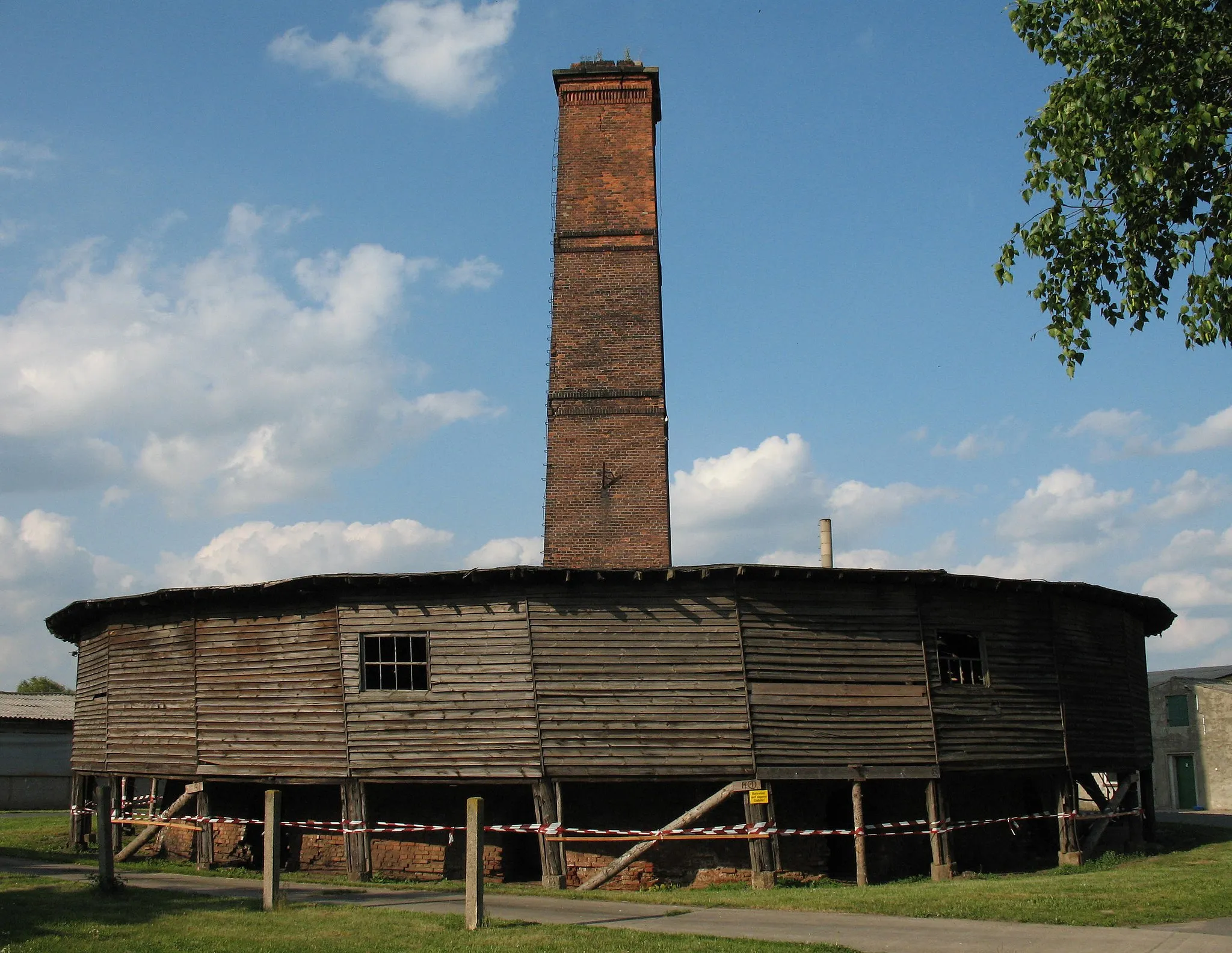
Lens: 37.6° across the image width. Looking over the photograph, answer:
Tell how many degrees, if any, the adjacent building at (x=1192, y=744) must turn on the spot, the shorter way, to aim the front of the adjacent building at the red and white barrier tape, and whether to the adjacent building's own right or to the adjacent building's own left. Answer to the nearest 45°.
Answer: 0° — it already faces it

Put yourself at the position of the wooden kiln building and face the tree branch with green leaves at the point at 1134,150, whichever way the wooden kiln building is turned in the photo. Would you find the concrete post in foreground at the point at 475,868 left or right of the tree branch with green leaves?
right

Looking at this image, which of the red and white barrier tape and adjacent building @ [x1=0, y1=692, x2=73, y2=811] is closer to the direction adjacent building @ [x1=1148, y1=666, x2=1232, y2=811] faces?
the red and white barrier tape

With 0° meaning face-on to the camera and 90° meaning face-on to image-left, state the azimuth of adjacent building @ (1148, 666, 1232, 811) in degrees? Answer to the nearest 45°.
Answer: approximately 0°

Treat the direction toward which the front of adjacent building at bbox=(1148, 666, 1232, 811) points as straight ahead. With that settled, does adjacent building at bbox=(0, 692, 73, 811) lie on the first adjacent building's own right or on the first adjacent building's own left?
on the first adjacent building's own right

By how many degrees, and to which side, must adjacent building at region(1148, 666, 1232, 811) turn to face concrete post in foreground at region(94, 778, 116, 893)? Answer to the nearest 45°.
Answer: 0° — it already faces it

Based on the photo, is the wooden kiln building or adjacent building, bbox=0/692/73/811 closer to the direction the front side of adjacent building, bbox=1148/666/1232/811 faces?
the wooden kiln building

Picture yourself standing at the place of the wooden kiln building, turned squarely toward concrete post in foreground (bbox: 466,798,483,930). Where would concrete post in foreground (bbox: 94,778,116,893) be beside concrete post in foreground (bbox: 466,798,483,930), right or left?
right

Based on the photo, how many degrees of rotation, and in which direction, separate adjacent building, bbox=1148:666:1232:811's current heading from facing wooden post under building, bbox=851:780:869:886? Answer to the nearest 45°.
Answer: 0° — it already faces it

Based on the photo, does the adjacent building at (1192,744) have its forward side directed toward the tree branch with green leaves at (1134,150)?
yes
